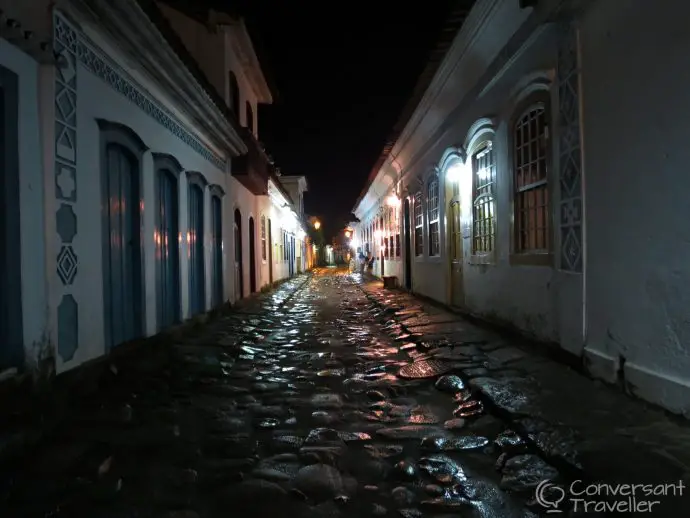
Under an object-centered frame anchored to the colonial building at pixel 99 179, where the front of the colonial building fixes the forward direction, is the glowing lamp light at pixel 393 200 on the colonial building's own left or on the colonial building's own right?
on the colonial building's own left

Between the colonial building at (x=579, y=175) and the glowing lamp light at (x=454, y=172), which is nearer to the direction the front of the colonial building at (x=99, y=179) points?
the colonial building

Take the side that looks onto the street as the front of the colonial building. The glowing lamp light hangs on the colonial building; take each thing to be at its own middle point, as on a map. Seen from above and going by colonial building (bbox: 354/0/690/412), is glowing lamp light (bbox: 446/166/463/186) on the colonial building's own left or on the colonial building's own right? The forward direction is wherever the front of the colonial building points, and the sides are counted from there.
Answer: on the colonial building's own right

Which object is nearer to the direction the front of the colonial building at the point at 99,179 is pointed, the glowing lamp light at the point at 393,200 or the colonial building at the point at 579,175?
the colonial building

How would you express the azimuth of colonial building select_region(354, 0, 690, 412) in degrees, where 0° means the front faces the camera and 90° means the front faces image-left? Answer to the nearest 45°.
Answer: approximately 45°

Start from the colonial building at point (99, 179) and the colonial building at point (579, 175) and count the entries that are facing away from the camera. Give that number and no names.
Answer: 0

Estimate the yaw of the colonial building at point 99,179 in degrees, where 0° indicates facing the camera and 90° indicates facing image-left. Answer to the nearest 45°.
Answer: approximately 315°

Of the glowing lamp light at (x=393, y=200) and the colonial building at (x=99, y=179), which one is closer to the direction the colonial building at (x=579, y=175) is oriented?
the colonial building
